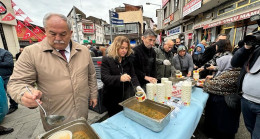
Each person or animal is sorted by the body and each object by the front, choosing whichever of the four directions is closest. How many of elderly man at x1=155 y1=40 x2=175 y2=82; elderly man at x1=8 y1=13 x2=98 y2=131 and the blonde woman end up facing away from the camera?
0

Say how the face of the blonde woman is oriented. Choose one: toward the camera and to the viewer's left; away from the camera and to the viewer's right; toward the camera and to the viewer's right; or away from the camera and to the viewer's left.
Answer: toward the camera and to the viewer's right

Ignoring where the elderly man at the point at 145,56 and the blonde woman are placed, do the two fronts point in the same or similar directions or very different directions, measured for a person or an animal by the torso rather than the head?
same or similar directions

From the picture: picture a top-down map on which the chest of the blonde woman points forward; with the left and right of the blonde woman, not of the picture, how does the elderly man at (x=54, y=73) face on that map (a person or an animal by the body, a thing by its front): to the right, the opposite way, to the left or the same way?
the same way

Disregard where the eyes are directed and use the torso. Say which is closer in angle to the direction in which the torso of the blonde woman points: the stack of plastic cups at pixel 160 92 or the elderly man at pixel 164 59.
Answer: the stack of plastic cups

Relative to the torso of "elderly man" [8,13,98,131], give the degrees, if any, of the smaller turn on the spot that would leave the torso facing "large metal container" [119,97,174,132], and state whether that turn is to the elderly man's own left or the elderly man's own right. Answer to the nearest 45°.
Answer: approximately 45° to the elderly man's own left

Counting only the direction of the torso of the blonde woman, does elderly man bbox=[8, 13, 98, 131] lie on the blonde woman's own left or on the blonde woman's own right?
on the blonde woman's own right

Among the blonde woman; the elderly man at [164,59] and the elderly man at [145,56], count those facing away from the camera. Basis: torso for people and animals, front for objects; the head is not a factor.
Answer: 0

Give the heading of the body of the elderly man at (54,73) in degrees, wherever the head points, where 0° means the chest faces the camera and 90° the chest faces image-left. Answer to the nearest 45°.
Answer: approximately 0°

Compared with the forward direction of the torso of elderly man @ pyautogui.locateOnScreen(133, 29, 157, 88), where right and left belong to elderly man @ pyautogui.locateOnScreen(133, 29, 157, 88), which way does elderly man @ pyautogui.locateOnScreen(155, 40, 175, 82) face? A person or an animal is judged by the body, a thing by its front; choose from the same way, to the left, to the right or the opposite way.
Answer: the same way

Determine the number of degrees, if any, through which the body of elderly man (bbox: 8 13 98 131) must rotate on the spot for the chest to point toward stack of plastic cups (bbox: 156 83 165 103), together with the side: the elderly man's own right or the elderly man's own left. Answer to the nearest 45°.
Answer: approximately 90° to the elderly man's own left

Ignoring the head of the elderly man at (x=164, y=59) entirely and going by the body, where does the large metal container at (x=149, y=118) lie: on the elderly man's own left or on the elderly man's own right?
on the elderly man's own right

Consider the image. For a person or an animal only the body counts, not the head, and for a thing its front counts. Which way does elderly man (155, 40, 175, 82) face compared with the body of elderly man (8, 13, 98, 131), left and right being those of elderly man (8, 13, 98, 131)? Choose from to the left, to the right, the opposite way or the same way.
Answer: the same way

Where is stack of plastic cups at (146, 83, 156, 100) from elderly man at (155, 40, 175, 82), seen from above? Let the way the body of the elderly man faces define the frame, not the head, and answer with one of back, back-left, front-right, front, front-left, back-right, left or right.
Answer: front-right

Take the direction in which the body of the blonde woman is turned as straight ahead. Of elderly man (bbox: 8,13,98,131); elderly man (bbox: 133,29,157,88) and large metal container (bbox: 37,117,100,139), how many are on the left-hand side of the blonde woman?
1

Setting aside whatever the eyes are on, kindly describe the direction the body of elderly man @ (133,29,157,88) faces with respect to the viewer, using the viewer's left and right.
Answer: facing the viewer and to the right of the viewer

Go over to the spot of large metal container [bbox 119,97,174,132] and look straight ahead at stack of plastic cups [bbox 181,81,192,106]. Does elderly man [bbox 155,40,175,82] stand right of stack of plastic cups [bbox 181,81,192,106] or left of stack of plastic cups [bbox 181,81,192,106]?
left
